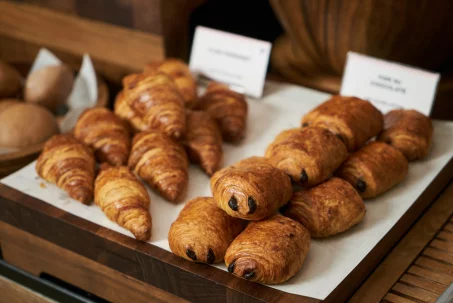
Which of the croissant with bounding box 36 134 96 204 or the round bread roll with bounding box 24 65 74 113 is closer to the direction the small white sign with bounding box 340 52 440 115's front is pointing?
the croissant

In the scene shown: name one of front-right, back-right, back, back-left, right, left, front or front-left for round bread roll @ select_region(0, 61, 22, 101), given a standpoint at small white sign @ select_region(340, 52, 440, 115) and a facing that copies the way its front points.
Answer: right

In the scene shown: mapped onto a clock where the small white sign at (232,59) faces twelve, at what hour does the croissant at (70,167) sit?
The croissant is roughly at 1 o'clock from the small white sign.

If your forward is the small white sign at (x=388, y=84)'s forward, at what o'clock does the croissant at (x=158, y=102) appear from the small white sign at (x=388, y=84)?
The croissant is roughly at 2 o'clock from the small white sign.

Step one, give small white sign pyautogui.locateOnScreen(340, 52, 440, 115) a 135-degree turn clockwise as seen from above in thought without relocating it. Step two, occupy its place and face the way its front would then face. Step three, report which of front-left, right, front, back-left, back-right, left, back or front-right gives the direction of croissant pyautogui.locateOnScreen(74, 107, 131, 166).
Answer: left

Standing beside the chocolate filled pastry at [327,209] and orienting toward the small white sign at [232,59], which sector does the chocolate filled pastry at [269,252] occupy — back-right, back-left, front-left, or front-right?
back-left

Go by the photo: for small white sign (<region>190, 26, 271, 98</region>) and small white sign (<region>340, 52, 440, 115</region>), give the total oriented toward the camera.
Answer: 2

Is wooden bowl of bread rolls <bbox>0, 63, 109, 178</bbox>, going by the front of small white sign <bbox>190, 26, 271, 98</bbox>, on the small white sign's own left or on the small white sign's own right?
on the small white sign's own right

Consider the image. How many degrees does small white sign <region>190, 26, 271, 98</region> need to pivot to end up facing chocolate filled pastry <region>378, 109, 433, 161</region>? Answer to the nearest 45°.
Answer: approximately 45° to its left

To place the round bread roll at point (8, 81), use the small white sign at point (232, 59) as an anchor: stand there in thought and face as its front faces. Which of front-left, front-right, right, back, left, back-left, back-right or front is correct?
right

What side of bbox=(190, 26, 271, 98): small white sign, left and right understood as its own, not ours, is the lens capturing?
front

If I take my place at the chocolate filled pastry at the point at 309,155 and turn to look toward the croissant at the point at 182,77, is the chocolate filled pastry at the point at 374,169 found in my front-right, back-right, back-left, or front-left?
back-right

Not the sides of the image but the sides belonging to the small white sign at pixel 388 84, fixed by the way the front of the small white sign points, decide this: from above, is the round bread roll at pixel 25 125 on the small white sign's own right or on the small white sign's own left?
on the small white sign's own right
